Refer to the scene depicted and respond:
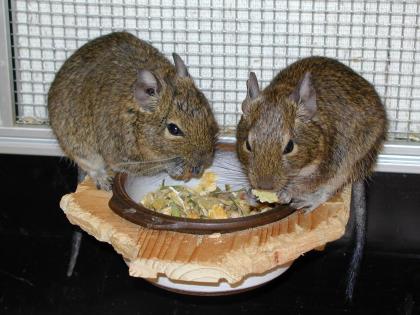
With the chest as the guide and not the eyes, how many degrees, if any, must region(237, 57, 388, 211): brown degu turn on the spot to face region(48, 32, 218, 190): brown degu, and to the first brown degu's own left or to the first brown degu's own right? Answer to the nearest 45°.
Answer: approximately 45° to the first brown degu's own right

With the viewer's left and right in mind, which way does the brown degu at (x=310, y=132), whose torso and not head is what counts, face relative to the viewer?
facing the viewer and to the left of the viewer
